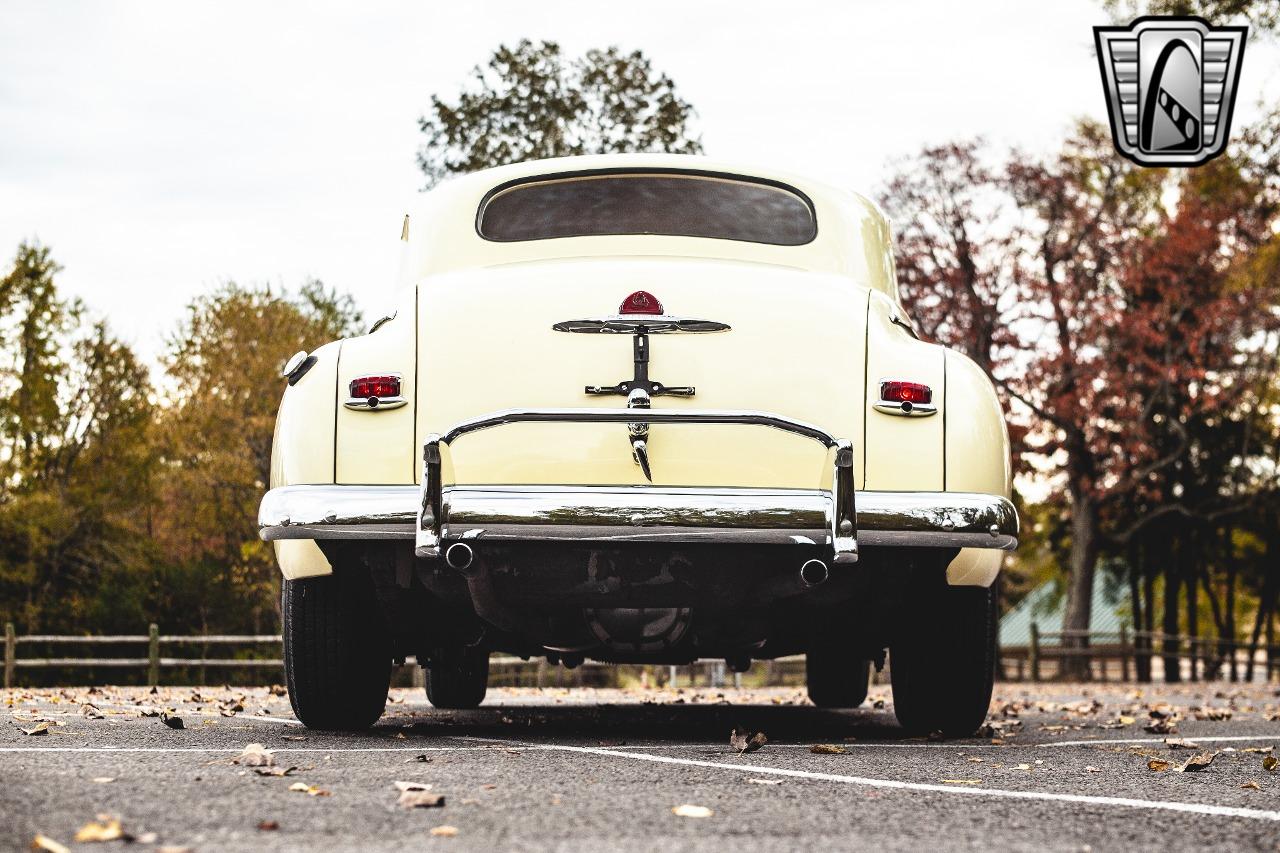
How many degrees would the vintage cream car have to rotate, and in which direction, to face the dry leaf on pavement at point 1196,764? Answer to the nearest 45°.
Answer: approximately 180°

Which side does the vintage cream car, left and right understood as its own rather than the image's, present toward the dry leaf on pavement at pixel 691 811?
back

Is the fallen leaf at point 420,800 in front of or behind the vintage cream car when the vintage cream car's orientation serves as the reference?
behind

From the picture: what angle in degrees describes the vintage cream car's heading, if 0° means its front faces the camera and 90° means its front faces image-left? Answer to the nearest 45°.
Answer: approximately 180°

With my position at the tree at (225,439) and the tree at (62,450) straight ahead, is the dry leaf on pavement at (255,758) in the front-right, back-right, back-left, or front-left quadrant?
back-left

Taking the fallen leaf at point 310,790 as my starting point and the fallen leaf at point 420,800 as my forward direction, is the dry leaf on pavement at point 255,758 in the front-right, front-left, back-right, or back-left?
back-left

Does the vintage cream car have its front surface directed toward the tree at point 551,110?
yes

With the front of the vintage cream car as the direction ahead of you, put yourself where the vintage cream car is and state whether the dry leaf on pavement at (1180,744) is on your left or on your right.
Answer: on your right

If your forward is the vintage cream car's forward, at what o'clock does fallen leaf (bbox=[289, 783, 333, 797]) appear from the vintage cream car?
The fallen leaf is roughly at 7 o'clock from the vintage cream car.

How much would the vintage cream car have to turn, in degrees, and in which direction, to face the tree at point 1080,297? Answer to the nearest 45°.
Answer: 0° — it already faces it

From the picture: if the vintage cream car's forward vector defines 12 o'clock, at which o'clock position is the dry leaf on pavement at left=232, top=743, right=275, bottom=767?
The dry leaf on pavement is roughly at 8 o'clock from the vintage cream car.
